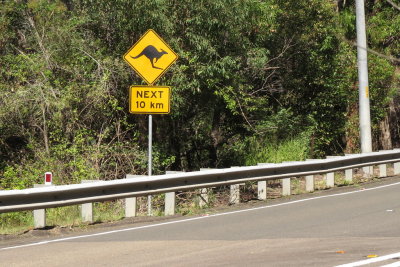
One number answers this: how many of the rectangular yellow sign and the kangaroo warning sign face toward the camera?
2

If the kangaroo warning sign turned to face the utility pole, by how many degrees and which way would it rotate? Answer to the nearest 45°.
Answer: approximately 135° to its left

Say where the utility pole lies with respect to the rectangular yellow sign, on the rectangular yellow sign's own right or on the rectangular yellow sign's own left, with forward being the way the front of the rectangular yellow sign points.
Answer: on the rectangular yellow sign's own left

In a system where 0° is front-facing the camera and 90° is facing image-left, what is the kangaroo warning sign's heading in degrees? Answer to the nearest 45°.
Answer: approximately 0°

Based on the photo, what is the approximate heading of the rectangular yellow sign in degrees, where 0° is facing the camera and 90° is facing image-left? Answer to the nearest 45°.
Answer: approximately 0°

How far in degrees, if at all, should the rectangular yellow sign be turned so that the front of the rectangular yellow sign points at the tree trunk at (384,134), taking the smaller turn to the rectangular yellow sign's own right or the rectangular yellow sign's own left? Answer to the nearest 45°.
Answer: approximately 135° to the rectangular yellow sign's own left
